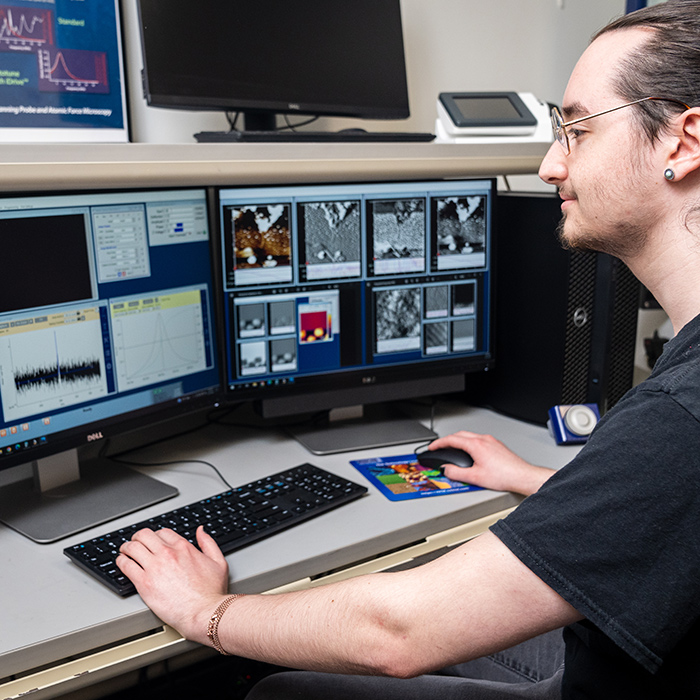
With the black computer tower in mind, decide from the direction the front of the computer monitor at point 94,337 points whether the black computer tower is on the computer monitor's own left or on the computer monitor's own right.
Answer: on the computer monitor's own left

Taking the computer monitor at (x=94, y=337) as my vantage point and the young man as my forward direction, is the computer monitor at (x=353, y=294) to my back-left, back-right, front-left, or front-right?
front-left

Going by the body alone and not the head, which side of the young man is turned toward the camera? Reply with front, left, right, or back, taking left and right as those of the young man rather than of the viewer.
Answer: left

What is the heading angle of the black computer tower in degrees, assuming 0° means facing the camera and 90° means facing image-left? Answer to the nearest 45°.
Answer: approximately 315°

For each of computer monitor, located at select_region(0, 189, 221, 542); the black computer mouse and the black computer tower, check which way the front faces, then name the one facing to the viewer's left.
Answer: the black computer mouse

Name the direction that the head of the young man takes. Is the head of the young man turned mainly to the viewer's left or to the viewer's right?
to the viewer's left

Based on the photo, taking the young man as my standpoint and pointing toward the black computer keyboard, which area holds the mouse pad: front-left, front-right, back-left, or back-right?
front-right

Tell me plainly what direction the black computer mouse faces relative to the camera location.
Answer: facing to the left of the viewer

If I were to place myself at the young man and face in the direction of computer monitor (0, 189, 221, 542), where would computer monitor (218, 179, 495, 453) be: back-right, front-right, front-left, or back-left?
front-right
